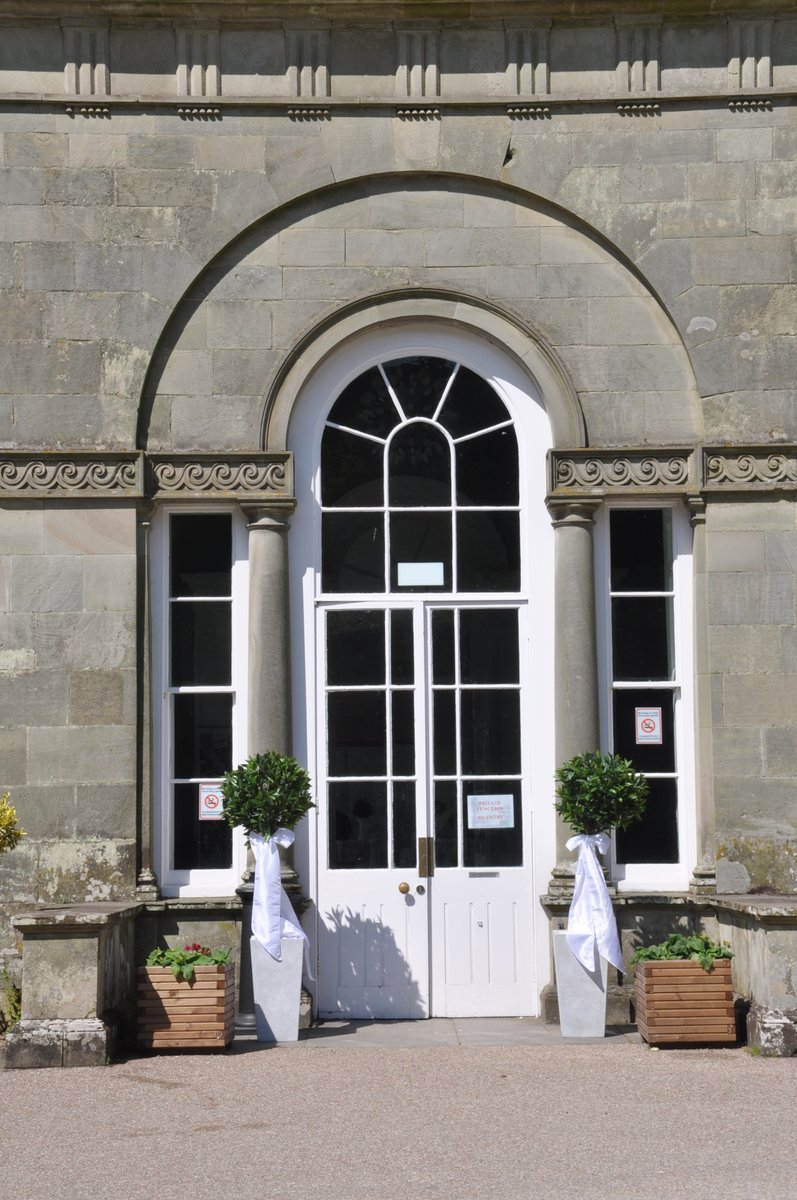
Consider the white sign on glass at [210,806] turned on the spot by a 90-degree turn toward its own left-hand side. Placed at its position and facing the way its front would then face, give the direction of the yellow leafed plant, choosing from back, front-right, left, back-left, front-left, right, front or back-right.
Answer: back-right

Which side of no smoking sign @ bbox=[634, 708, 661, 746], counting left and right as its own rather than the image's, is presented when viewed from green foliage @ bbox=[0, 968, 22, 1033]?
right

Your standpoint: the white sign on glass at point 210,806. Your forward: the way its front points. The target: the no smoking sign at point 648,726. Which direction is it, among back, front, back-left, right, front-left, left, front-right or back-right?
left

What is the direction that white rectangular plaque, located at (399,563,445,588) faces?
toward the camera

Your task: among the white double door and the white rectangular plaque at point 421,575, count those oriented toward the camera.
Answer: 2

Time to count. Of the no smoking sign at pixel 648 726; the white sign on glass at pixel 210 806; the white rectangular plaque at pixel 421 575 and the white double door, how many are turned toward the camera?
4

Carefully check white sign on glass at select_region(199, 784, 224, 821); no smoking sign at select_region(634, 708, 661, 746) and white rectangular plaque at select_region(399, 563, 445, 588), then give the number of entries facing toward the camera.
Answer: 3

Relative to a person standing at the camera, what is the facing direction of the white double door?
facing the viewer

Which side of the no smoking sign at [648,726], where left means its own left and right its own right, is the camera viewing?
front

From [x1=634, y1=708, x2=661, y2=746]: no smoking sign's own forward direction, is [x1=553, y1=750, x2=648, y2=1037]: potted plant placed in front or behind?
in front
